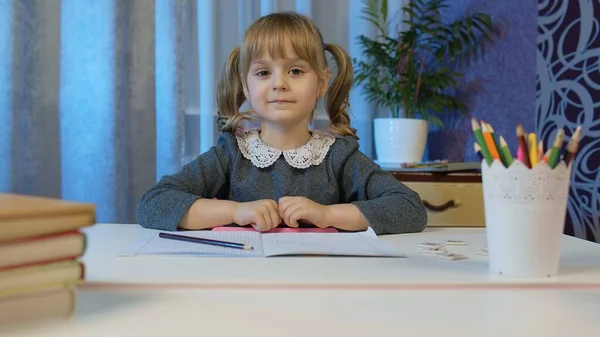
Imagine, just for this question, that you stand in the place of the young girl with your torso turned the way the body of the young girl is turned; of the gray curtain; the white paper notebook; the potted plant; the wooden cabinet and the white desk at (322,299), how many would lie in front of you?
2

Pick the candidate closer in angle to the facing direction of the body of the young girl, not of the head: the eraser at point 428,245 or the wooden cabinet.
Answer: the eraser

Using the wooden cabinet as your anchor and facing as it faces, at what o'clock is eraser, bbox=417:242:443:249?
The eraser is roughly at 12 o'clock from the wooden cabinet.

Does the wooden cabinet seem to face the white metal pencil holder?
yes

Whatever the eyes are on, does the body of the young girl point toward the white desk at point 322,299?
yes

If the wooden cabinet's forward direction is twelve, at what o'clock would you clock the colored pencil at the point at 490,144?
The colored pencil is roughly at 12 o'clock from the wooden cabinet.

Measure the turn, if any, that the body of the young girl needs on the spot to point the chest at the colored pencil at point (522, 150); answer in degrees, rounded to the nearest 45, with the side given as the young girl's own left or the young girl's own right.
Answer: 0° — they already face it

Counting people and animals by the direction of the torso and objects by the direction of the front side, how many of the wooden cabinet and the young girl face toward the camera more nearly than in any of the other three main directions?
2

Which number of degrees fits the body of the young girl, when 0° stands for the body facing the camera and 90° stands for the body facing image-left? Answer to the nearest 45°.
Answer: approximately 0°

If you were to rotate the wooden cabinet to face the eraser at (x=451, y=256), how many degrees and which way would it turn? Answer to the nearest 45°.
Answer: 0° — it already faces it
